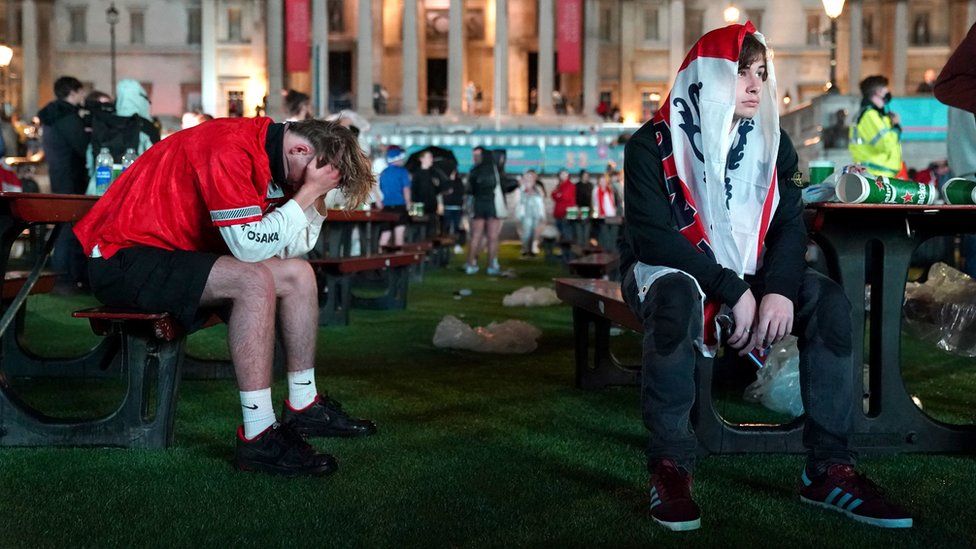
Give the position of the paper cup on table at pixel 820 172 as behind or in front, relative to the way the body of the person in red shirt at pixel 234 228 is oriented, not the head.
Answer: in front

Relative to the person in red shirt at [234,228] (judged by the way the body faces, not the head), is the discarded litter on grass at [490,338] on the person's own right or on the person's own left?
on the person's own left

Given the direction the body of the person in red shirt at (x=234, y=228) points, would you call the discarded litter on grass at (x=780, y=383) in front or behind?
in front

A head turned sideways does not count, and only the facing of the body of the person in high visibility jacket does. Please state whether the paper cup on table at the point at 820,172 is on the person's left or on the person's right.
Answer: on the person's right

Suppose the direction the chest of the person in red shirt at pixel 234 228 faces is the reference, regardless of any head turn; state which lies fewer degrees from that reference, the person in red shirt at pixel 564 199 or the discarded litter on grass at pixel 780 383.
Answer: the discarded litter on grass

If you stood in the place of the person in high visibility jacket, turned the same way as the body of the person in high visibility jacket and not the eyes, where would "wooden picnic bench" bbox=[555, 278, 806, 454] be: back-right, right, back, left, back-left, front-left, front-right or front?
right

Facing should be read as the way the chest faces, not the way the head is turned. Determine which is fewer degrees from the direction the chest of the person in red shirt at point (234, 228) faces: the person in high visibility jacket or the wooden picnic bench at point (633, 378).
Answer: the wooden picnic bench

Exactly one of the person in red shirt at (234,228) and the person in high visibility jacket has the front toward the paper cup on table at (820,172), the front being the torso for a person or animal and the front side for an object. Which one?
the person in red shirt

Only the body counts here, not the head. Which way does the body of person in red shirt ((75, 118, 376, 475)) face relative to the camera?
to the viewer's right

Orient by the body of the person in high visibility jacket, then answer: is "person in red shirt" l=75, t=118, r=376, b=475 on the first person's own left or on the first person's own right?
on the first person's own right

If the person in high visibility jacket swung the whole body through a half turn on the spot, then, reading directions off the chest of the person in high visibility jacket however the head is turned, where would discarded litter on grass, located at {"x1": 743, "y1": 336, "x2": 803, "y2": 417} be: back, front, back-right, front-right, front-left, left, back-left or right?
left
